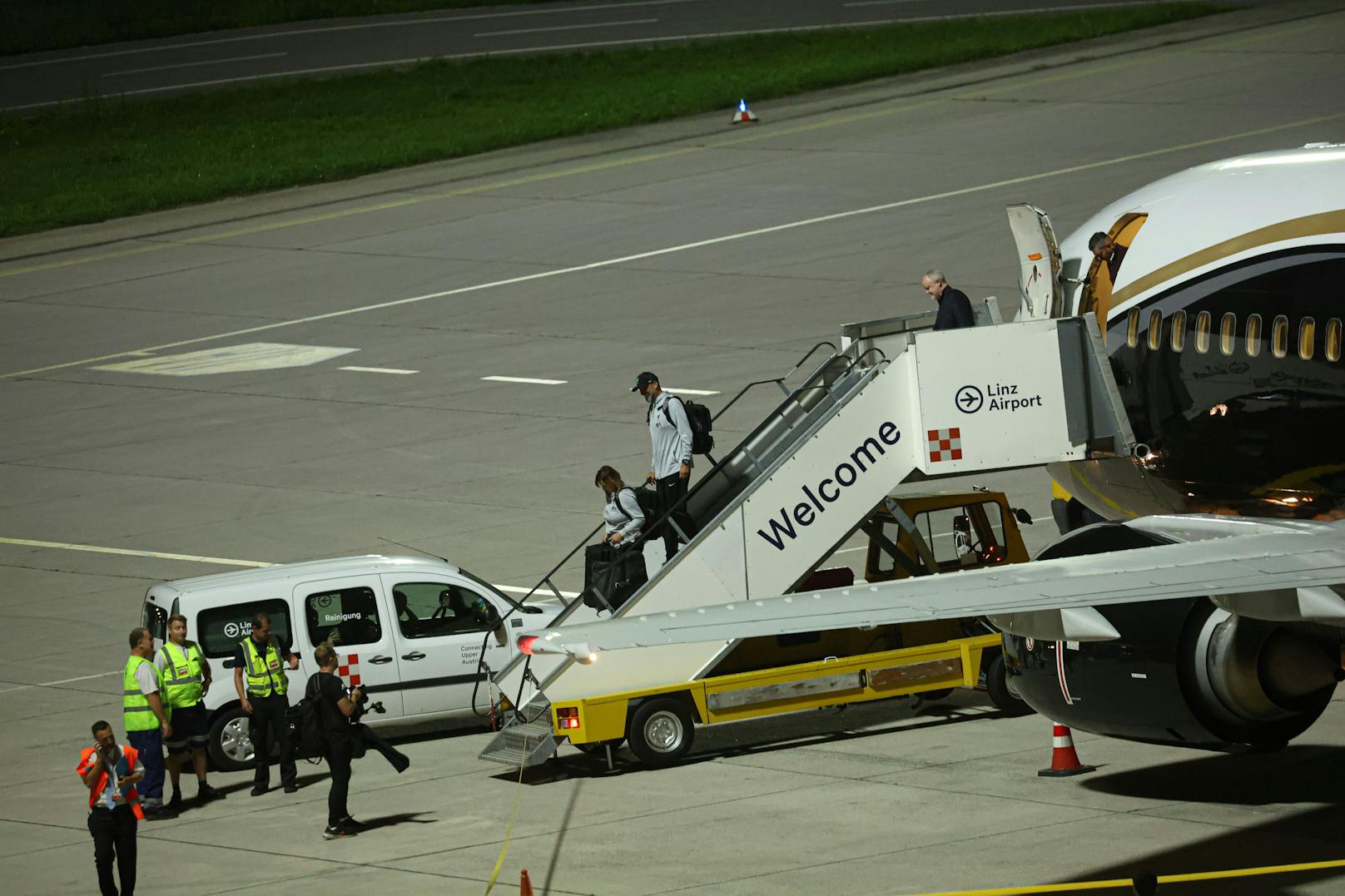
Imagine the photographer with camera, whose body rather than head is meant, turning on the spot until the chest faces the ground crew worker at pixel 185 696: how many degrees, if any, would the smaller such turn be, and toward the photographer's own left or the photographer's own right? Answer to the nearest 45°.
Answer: approximately 135° to the photographer's own left

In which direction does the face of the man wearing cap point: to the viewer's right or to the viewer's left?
to the viewer's left

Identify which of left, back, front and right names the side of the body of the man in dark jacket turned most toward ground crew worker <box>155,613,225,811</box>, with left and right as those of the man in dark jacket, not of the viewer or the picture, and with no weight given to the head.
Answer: front

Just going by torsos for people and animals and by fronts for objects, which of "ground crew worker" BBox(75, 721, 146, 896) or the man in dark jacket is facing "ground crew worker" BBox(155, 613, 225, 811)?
the man in dark jacket

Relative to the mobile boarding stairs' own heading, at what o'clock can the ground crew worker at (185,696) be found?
The ground crew worker is roughly at 6 o'clock from the mobile boarding stairs.

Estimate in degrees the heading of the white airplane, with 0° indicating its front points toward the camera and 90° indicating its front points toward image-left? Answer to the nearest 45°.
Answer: approximately 135°

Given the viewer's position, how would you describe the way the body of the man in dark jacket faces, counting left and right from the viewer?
facing to the left of the viewer

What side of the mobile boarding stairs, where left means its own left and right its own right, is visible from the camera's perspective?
right

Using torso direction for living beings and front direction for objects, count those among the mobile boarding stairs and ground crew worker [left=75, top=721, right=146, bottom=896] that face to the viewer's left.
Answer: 0

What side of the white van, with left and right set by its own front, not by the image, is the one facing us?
right

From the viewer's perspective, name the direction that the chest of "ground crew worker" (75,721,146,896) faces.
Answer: toward the camera

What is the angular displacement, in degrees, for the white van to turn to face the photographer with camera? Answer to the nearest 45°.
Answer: approximately 90° to its right

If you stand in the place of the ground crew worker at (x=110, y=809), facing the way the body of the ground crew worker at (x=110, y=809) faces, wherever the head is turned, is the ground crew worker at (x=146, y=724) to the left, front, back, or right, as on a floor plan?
back

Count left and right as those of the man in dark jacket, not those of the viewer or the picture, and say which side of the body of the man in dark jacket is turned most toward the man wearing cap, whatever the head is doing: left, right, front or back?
front

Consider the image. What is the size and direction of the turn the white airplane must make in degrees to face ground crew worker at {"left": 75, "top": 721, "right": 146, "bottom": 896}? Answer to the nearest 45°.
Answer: approximately 45° to its left

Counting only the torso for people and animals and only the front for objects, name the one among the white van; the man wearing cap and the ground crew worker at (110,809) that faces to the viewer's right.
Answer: the white van

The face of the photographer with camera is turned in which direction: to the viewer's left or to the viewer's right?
to the viewer's right

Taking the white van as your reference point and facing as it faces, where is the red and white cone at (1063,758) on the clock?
The red and white cone is roughly at 1 o'clock from the white van.

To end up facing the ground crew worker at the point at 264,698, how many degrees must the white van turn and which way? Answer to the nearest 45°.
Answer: approximately 135° to its right
